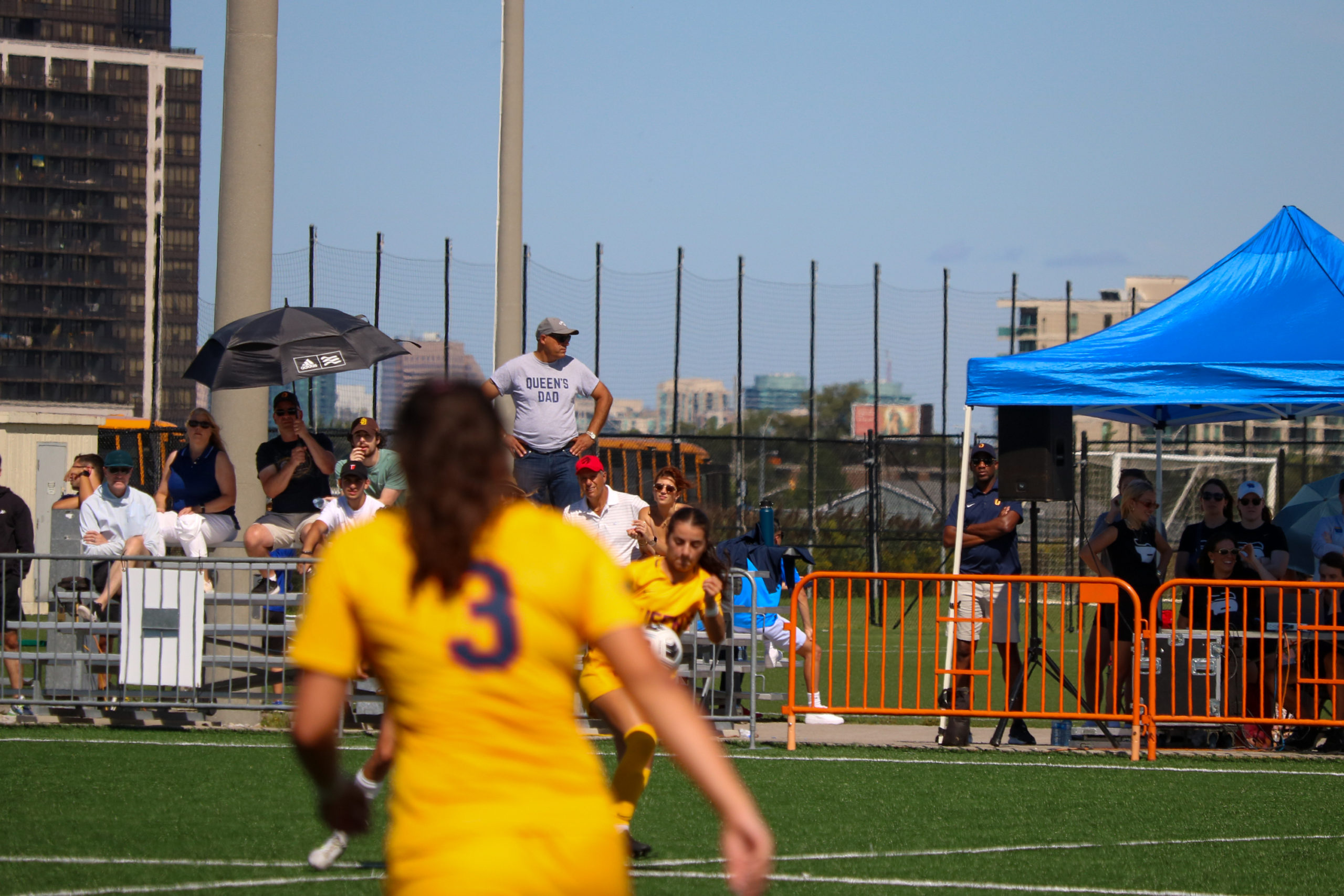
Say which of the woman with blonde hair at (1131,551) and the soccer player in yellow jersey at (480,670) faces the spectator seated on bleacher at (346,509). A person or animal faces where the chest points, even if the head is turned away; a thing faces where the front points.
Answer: the soccer player in yellow jersey

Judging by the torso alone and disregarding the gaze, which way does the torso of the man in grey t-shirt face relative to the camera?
toward the camera

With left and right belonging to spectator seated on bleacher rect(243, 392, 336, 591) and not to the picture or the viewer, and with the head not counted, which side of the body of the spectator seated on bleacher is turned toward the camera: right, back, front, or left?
front

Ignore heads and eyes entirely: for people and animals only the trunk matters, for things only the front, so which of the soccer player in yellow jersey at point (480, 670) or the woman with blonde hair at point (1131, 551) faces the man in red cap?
the soccer player in yellow jersey

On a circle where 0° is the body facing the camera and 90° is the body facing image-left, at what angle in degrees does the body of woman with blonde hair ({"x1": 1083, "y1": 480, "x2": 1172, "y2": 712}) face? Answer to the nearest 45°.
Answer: approximately 315°

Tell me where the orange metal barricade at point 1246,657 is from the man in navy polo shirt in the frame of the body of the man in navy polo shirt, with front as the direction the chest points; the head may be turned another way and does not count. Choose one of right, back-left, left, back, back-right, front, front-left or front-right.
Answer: left

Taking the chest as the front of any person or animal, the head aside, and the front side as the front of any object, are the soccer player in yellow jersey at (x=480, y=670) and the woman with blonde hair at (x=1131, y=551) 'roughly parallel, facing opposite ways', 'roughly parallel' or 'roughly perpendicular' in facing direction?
roughly parallel, facing opposite ways

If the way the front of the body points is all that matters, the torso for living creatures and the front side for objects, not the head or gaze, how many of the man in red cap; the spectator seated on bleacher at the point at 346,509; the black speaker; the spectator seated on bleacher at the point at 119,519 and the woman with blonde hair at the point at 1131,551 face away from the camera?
0

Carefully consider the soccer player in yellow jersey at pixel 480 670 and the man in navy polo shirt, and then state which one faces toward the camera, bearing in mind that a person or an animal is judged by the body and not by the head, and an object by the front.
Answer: the man in navy polo shirt

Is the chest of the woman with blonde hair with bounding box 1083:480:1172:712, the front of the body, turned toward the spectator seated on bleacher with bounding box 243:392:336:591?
no

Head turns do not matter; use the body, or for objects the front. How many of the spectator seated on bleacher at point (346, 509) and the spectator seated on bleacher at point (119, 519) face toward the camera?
2

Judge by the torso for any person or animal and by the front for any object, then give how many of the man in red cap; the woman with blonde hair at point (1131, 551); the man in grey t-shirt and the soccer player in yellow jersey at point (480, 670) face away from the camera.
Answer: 1

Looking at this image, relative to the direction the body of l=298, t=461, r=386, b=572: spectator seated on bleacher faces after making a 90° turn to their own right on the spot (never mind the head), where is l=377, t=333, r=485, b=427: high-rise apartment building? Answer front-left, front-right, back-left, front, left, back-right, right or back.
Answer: right

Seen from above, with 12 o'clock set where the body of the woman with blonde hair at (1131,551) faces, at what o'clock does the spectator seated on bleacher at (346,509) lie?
The spectator seated on bleacher is roughly at 4 o'clock from the woman with blonde hair.

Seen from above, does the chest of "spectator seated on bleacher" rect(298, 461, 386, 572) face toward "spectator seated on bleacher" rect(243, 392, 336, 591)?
no

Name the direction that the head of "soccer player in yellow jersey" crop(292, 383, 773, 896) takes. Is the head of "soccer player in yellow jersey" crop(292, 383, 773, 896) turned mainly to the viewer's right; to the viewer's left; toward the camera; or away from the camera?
away from the camera

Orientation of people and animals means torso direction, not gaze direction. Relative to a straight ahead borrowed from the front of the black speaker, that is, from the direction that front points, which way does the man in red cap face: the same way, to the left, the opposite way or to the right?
the same way

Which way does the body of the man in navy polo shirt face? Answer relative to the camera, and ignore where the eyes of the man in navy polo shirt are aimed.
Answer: toward the camera

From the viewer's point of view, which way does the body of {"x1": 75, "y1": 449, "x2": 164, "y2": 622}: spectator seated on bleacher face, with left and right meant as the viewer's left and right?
facing the viewer

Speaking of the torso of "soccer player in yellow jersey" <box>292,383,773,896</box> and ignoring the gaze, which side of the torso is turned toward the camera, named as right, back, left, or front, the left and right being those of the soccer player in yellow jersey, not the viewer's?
back
